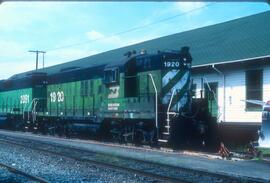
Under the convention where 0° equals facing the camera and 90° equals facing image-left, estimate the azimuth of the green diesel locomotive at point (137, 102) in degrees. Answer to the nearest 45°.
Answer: approximately 315°

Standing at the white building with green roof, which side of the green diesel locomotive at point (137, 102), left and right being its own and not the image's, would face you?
left
